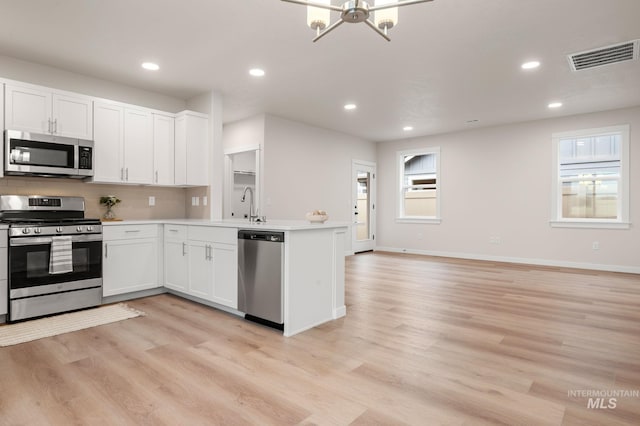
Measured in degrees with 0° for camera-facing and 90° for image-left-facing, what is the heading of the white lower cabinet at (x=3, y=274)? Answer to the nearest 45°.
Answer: approximately 0°

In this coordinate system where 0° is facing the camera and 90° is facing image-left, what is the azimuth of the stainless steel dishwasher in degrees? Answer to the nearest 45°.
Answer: approximately 45°

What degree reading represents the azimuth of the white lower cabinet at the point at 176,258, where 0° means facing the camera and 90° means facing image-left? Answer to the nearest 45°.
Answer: approximately 45°

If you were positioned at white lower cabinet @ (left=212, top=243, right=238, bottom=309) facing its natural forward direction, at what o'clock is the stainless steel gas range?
The stainless steel gas range is roughly at 2 o'clock from the white lower cabinet.

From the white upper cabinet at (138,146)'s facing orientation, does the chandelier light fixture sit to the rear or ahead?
ahead

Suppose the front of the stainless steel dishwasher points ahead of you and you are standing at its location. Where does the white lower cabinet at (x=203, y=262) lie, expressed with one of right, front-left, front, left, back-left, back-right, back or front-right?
right

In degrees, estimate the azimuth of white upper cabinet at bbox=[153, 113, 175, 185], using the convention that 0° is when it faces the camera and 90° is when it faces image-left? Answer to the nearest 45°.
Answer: approximately 315°

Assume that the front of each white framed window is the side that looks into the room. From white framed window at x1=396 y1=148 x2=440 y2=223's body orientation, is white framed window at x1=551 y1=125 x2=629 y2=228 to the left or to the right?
on its left

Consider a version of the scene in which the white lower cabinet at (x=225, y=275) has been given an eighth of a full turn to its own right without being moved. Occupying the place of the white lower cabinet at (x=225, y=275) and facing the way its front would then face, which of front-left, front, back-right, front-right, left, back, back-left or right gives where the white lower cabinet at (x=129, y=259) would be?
front-right

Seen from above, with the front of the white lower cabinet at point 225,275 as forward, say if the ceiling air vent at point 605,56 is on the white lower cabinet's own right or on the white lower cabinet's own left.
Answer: on the white lower cabinet's own left

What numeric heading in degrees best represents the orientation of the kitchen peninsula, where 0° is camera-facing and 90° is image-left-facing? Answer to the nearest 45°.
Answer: approximately 45°
